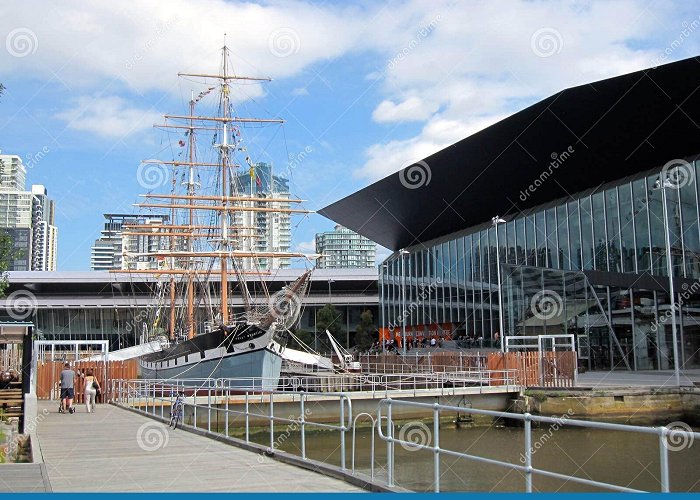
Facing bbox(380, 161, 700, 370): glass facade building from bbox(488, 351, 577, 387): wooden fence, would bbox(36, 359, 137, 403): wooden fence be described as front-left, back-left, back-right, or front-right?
back-left

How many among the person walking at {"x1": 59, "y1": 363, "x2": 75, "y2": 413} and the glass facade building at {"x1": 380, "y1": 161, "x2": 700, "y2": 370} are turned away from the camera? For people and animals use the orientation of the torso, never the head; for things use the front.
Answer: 1

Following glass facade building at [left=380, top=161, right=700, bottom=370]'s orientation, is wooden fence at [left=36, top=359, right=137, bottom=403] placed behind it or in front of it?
in front

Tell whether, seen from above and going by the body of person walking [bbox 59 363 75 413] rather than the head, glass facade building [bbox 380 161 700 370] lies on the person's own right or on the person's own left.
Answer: on the person's own right

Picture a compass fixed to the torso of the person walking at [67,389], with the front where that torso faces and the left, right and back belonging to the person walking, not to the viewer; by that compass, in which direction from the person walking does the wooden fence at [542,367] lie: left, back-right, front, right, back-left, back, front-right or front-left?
right

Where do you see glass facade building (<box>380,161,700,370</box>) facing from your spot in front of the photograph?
facing the viewer and to the left of the viewer

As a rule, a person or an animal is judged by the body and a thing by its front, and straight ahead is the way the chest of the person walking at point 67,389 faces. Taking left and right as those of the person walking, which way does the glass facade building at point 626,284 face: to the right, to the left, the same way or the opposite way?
to the left

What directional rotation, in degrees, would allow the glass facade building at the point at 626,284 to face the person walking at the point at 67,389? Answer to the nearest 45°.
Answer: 0° — it already faces them

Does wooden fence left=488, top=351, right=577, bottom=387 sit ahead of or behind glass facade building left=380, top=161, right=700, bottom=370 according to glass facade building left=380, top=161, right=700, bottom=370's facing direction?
ahead

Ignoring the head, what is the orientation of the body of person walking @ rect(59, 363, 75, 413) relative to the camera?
away from the camera

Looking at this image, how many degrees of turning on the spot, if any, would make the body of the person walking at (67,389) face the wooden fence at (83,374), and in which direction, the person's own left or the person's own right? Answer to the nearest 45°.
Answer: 0° — they already face it

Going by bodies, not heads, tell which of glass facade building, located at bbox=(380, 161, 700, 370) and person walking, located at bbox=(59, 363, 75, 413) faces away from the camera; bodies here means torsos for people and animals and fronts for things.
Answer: the person walking
